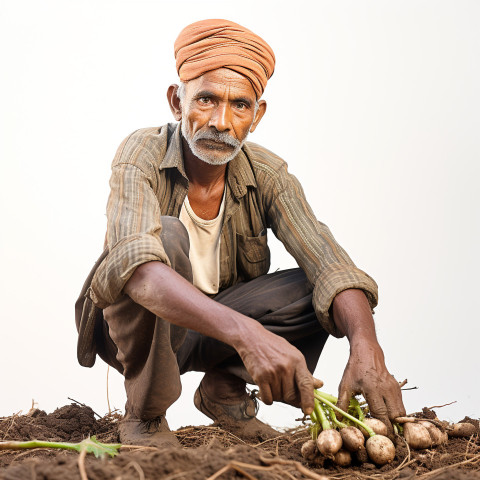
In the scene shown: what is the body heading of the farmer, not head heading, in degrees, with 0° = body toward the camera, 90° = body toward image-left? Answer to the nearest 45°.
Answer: approximately 315°
